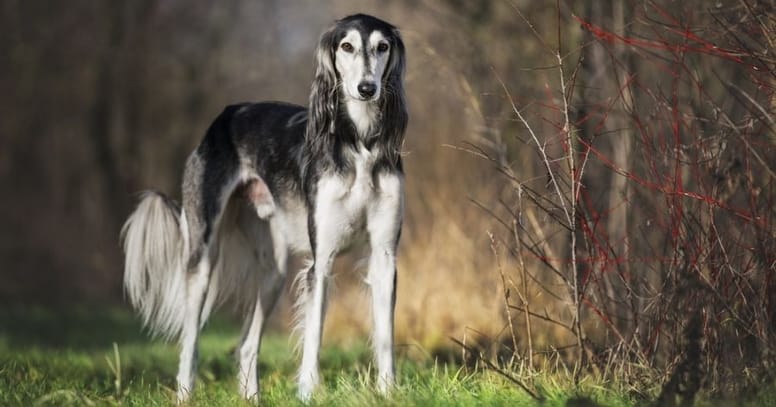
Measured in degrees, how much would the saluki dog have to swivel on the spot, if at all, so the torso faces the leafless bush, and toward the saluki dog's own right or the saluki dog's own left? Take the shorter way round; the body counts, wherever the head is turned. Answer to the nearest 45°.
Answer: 0° — it already faces it

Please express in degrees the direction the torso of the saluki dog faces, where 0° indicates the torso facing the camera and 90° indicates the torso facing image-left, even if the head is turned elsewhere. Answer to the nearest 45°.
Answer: approximately 315°
